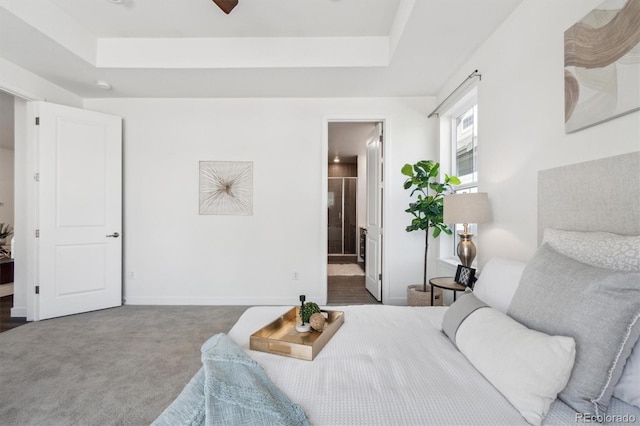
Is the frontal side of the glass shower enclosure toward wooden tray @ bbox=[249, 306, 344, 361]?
yes

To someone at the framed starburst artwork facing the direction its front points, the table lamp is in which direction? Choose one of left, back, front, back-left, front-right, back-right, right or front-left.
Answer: front-left

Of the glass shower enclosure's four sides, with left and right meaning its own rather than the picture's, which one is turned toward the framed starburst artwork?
front

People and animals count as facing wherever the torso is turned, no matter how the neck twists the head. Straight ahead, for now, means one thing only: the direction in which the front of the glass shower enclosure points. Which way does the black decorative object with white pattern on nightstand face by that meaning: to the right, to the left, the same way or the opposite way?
to the right

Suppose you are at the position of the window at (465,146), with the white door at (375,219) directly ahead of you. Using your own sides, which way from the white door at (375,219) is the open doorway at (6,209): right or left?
left

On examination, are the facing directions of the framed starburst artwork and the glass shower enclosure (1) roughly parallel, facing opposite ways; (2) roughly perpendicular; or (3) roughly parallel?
roughly parallel

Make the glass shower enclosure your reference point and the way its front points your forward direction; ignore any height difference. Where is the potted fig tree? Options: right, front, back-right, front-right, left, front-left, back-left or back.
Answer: front

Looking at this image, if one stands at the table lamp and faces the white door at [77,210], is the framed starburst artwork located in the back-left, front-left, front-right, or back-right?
front-right

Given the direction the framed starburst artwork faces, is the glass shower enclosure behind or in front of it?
behind

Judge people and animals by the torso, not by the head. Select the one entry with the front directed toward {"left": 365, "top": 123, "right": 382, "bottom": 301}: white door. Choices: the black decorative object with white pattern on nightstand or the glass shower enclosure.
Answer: the glass shower enclosure

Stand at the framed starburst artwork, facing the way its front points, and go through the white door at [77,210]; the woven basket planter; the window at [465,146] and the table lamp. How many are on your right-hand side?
1

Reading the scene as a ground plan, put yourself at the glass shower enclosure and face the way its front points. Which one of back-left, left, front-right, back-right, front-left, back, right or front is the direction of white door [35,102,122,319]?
front-right

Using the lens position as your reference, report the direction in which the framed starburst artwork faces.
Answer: facing the viewer

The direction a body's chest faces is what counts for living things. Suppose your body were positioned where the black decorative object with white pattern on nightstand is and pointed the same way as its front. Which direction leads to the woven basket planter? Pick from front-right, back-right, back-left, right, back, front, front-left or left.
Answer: right

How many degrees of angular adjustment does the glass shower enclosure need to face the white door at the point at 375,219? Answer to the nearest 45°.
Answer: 0° — it already faces it

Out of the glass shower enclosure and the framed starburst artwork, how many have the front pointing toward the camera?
2

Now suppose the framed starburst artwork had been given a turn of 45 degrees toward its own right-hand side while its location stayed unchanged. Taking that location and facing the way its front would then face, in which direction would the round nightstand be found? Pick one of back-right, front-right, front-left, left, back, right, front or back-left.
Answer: left

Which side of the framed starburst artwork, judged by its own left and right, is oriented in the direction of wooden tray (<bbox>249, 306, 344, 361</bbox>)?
front
